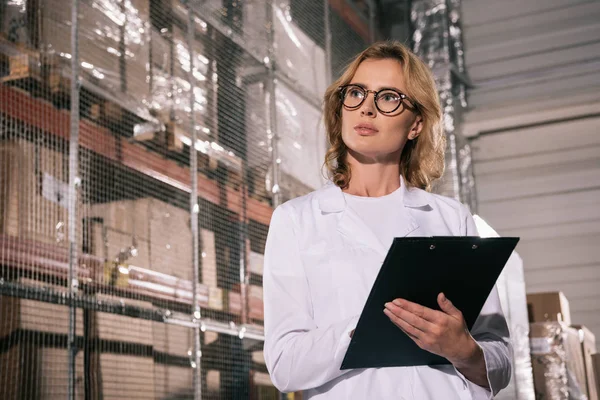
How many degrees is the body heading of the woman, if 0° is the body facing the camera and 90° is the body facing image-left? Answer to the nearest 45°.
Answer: approximately 0°

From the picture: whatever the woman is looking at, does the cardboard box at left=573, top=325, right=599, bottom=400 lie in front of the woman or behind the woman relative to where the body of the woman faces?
behind

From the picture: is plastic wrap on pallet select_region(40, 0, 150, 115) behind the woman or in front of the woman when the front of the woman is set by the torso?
behind

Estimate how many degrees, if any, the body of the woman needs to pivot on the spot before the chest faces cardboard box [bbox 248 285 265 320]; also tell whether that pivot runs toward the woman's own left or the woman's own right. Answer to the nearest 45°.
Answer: approximately 180°

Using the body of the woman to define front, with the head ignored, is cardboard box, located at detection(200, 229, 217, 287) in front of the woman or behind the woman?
behind

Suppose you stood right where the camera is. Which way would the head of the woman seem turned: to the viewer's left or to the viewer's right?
to the viewer's left

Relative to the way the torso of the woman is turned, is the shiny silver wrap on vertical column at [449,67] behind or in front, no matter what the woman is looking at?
behind

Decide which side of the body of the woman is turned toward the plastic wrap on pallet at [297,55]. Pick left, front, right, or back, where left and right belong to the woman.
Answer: back

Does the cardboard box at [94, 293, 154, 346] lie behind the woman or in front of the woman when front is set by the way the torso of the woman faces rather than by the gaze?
behind
